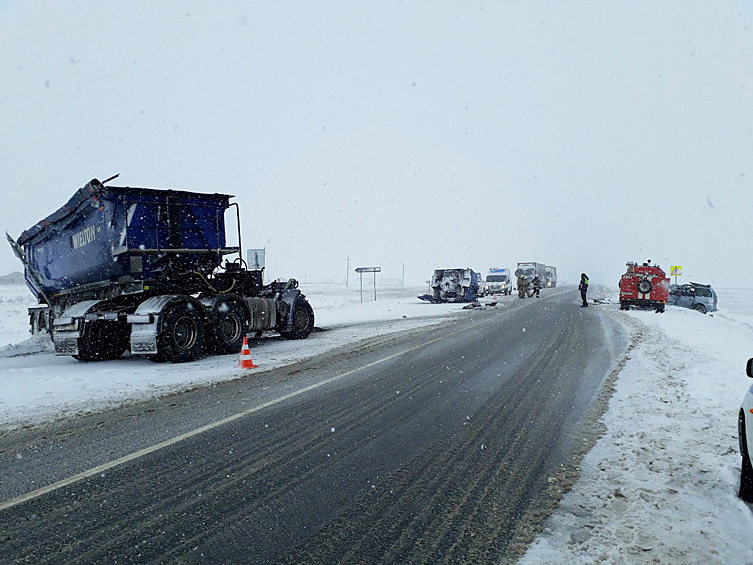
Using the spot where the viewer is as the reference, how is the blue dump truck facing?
facing away from the viewer and to the right of the viewer

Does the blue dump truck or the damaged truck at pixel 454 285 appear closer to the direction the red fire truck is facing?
the damaged truck

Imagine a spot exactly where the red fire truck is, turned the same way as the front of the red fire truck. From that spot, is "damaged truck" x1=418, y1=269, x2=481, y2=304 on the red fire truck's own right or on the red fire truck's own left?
on the red fire truck's own left

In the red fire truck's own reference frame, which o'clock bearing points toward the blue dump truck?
The blue dump truck is roughly at 7 o'clock from the red fire truck.

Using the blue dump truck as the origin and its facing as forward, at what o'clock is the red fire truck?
The red fire truck is roughly at 1 o'clock from the blue dump truck.

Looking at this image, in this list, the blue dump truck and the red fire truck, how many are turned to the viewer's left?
0

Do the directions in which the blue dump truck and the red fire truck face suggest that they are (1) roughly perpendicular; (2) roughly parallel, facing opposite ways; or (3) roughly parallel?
roughly parallel

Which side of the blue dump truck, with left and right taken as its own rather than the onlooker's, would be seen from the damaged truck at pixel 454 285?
front

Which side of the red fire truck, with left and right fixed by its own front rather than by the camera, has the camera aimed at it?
back
